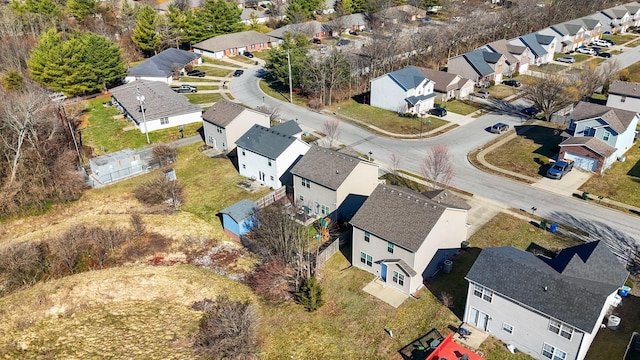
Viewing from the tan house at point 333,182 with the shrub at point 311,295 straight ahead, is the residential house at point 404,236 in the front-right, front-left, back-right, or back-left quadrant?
front-left

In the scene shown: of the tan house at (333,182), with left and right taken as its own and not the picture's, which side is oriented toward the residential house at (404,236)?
right

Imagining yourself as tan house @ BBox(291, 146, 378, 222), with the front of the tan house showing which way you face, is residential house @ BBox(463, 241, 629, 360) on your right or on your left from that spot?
on your right

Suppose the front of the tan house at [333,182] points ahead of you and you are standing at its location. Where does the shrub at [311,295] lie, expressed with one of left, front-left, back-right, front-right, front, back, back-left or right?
back-right

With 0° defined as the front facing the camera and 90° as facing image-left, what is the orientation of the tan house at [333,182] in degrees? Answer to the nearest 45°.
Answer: approximately 225°

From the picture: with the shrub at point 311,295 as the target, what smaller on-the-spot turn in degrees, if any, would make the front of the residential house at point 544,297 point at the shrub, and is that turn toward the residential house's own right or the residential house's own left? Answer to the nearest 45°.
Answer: approximately 135° to the residential house's own left

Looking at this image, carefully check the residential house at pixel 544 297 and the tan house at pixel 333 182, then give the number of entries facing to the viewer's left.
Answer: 0

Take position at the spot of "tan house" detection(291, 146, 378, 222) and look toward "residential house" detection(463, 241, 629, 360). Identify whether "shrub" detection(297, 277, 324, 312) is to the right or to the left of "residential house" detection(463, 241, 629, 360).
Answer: right

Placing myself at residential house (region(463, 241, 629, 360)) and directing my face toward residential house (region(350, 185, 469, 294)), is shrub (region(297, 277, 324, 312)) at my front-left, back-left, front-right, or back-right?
front-left

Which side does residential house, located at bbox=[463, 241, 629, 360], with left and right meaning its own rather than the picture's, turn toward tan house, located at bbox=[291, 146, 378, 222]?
left

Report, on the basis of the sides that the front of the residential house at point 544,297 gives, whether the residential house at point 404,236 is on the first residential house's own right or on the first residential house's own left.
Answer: on the first residential house's own left

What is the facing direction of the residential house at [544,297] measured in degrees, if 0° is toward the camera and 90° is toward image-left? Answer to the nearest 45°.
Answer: approximately 225°
